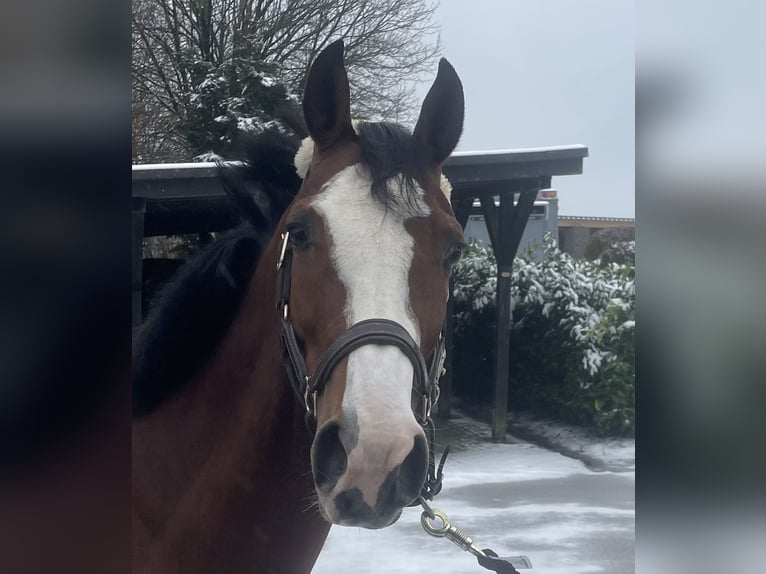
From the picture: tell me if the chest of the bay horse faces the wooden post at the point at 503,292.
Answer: no

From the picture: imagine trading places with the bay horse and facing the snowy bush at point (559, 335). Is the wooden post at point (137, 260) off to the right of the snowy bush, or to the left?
left

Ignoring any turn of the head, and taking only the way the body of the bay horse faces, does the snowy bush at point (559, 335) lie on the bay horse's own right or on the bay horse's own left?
on the bay horse's own left

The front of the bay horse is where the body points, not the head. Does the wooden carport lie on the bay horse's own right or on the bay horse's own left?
on the bay horse's own left

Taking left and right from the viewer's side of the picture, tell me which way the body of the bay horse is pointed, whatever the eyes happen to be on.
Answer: facing the viewer and to the right of the viewer
